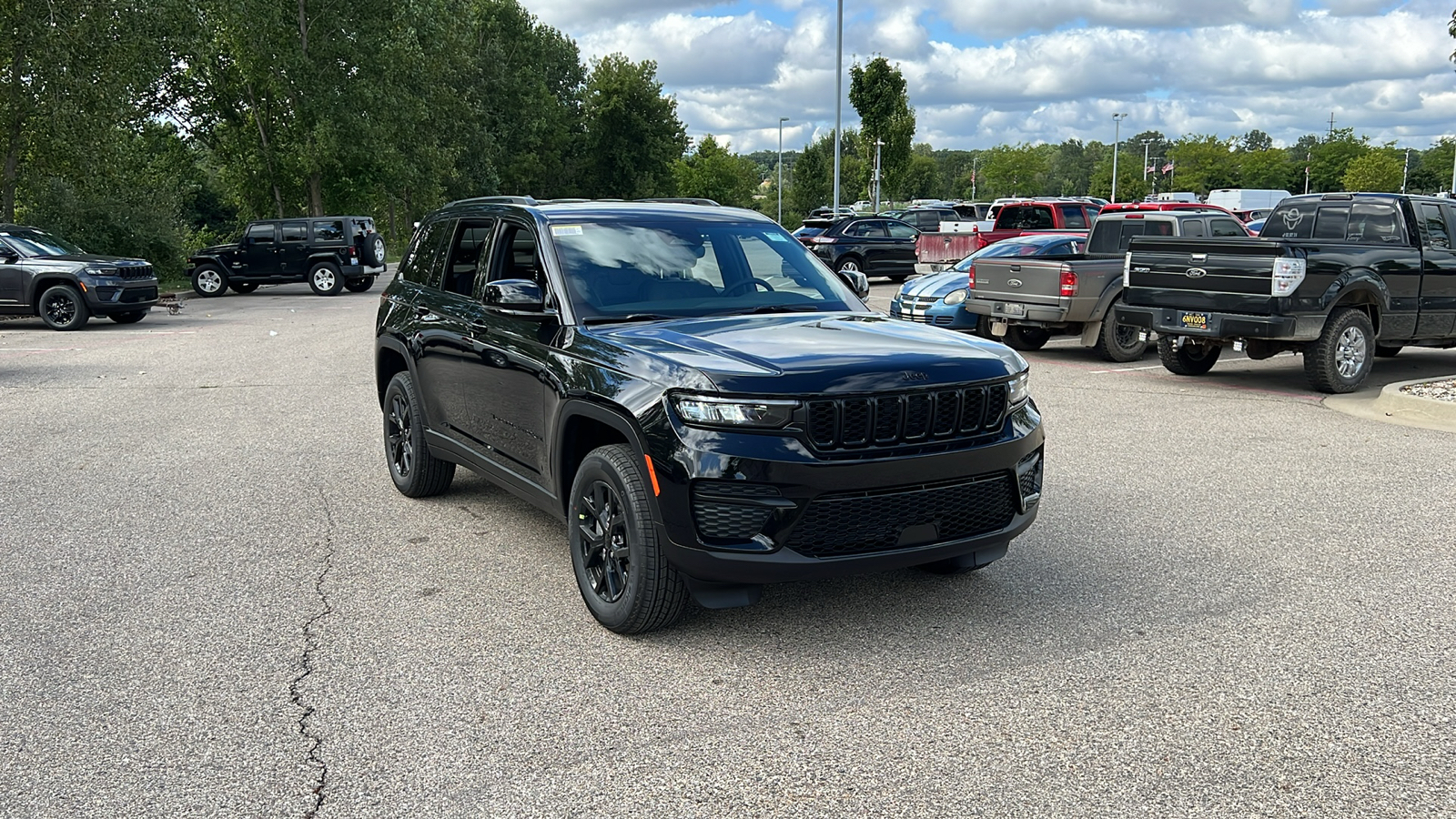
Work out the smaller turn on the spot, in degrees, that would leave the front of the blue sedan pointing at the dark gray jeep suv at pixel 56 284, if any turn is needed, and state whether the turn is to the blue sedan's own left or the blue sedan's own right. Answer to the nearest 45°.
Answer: approximately 45° to the blue sedan's own right

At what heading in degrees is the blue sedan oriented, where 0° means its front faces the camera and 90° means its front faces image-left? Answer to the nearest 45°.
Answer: approximately 45°

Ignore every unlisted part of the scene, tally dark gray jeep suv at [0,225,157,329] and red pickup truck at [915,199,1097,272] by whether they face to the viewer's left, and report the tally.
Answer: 0

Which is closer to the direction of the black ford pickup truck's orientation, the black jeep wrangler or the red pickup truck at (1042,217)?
the red pickup truck

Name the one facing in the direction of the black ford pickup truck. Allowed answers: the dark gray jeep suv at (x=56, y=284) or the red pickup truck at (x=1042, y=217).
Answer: the dark gray jeep suv

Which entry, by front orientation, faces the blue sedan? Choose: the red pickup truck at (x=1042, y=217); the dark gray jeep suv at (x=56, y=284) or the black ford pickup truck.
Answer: the dark gray jeep suv

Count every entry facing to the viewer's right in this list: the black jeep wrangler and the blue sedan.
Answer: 0

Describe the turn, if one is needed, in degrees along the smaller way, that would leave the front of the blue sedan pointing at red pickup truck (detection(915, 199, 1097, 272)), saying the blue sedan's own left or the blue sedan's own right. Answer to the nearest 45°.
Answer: approximately 135° to the blue sedan's own right

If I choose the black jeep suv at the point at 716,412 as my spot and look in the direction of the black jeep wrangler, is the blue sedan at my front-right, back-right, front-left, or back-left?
front-right

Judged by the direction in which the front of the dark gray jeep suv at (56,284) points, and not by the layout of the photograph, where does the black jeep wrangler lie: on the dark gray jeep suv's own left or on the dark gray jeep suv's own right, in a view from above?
on the dark gray jeep suv's own left

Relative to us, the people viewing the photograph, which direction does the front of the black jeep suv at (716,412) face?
facing the viewer and to the right of the viewer

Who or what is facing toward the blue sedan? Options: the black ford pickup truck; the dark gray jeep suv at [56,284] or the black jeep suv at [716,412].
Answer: the dark gray jeep suv at [56,284]

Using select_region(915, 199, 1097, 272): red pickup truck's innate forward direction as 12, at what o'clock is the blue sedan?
The blue sedan is roughly at 5 o'clock from the red pickup truck.

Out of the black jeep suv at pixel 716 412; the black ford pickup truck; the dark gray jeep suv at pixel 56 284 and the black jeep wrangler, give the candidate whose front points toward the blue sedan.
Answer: the dark gray jeep suv at pixel 56 284

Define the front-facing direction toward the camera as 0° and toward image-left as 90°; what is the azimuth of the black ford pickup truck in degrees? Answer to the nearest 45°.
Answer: approximately 225°
